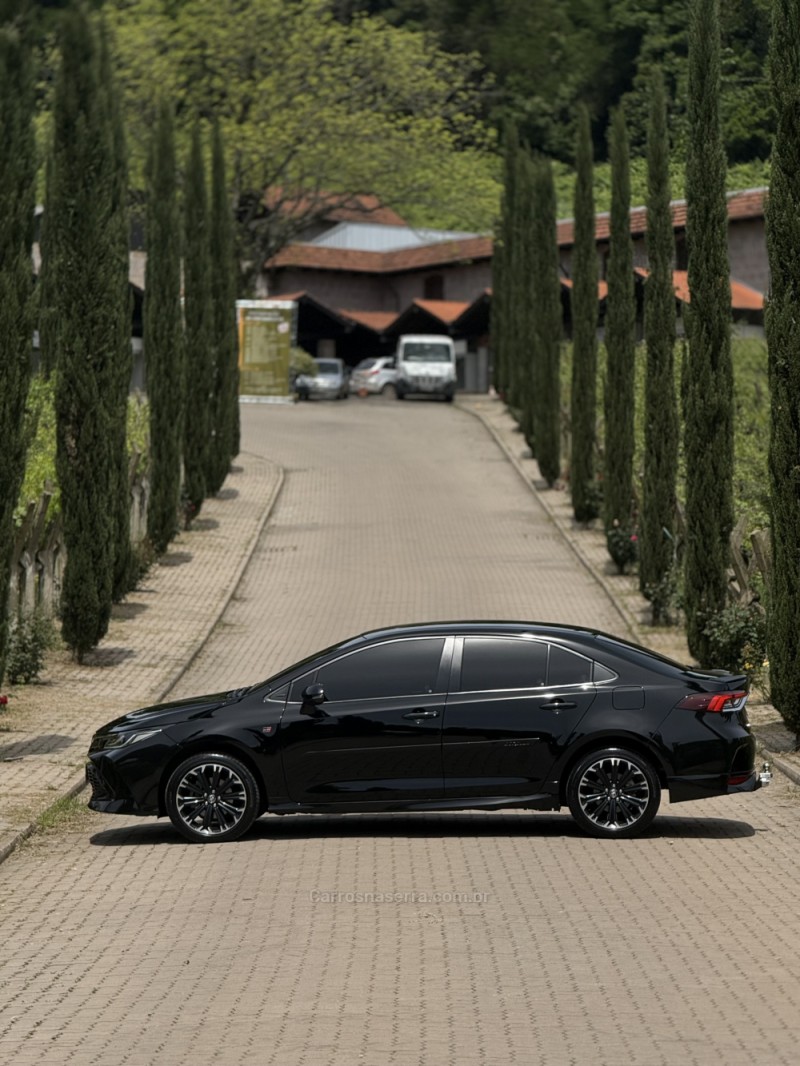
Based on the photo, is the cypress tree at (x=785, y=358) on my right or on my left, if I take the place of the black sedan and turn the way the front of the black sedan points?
on my right

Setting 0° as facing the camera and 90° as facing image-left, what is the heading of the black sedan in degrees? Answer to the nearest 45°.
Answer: approximately 90°

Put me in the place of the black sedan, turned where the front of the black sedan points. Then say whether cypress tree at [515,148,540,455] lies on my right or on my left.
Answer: on my right

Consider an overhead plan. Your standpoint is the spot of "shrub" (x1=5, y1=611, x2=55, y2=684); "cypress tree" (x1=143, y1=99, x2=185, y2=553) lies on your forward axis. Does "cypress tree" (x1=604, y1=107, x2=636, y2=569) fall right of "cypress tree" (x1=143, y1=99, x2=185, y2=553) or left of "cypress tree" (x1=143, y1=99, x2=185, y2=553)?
right

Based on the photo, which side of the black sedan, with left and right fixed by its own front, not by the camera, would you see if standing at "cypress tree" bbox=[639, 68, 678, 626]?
right

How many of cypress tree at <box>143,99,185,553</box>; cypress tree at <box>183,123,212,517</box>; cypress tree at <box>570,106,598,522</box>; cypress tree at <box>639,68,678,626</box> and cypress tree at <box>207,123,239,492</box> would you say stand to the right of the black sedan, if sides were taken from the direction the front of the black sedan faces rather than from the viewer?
5

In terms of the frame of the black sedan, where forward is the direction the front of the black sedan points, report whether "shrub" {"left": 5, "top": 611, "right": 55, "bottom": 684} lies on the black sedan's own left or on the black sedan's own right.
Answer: on the black sedan's own right

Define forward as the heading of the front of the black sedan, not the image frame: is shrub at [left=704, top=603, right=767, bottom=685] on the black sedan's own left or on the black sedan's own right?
on the black sedan's own right

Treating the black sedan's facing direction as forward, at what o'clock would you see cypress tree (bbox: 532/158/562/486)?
The cypress tree is roughly at 3 o'clock from the black sedan.

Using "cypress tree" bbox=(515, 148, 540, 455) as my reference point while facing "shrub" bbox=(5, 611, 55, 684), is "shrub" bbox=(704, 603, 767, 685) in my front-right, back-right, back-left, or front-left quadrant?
front-left

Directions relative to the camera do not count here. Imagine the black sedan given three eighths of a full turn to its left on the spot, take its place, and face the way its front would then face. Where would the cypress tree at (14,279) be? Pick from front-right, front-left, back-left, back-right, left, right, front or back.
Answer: back

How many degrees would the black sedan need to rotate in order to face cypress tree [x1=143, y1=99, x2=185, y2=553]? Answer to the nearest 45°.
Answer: approximately 90° to its right

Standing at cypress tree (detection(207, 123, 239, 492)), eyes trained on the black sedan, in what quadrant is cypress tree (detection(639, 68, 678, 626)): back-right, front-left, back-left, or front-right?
front-left

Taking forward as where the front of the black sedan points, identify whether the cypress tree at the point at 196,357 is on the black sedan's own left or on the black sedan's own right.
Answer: on the black sedan's own right
